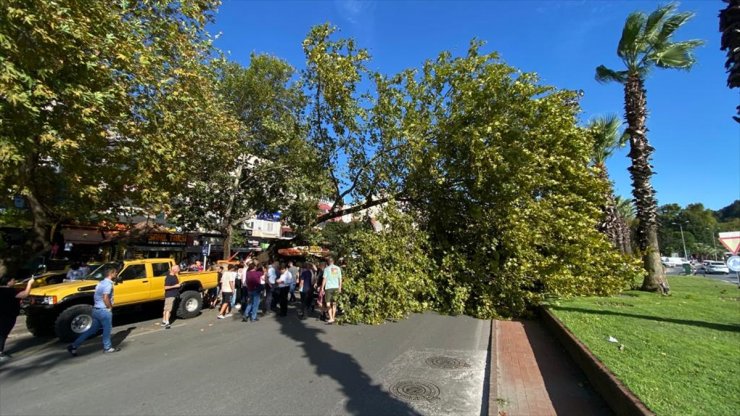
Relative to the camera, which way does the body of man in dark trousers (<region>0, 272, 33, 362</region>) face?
to the viewer's right

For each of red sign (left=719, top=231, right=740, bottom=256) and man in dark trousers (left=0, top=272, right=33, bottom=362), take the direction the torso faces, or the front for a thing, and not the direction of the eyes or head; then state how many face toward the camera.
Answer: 1

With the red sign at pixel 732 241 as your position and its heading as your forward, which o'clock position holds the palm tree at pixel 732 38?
The palm tree is roughly at 12 o'clock from the red sign.

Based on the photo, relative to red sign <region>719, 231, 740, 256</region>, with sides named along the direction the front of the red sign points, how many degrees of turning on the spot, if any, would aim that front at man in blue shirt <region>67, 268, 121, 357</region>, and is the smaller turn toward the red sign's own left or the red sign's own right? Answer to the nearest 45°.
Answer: approximately 45° to the red sign's own right

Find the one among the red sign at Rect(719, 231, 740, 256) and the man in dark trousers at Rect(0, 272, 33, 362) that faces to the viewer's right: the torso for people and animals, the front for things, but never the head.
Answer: the man in dark trousers

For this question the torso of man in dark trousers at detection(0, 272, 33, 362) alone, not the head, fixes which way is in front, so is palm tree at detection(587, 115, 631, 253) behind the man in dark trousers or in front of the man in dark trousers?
in front

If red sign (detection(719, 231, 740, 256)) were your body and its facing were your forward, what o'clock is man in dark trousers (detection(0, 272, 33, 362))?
The man in dark trousers is roughly at 1 o'clock from the red sign.

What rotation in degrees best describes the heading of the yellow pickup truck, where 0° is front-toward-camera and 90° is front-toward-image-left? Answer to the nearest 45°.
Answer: approximately 45°
